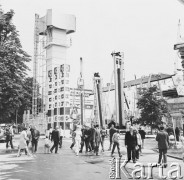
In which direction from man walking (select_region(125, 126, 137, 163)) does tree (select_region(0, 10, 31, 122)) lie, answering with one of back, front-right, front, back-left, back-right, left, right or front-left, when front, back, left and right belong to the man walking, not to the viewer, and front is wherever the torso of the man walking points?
back-right

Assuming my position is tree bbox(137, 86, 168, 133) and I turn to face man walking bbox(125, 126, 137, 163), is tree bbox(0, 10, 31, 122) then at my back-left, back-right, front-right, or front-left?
front-right

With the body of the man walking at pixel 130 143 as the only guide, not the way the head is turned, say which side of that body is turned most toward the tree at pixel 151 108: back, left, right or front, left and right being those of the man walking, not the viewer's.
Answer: back

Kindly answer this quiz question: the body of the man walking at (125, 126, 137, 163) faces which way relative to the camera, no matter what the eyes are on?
toward the camera
